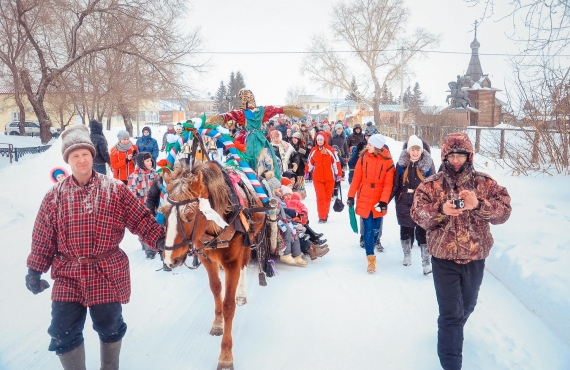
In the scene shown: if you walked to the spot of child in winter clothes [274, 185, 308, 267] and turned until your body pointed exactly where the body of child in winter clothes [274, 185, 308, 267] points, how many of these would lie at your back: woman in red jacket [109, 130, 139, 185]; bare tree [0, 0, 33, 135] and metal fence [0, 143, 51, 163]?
3

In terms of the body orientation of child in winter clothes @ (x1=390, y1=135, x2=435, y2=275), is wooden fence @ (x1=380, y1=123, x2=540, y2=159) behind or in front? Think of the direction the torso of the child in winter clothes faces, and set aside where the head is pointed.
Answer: behind

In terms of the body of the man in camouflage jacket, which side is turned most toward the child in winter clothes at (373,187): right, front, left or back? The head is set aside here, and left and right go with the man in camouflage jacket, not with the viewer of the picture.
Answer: back

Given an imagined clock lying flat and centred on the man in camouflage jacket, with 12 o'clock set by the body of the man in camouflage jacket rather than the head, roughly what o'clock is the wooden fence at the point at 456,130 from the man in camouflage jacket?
The wooden fence is roughly at 6 o'clock from the man in camouflage jacket.

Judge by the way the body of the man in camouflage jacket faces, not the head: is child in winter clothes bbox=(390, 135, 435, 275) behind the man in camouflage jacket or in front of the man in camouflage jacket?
behind

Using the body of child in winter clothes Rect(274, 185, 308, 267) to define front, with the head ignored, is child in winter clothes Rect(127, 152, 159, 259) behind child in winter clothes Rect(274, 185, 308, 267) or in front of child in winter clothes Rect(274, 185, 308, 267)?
behind

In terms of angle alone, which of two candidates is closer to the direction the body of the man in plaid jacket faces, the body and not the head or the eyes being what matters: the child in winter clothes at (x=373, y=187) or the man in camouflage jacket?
the man in camouflage jacket
